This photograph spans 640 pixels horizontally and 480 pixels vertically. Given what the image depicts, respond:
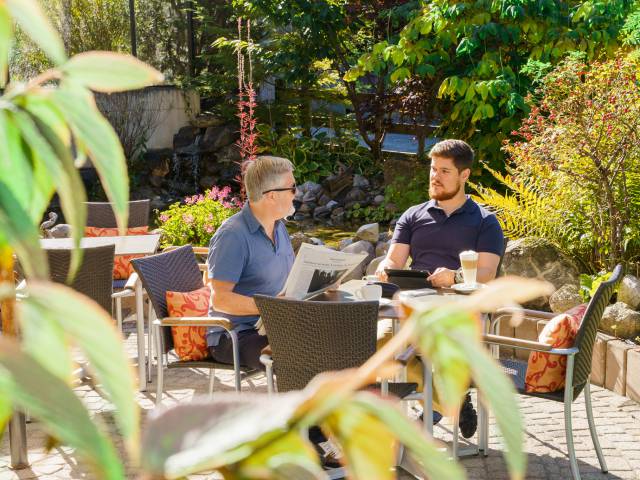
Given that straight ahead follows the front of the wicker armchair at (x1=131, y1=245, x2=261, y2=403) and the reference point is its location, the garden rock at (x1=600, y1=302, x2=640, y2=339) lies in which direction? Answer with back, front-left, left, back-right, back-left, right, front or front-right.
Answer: front-left

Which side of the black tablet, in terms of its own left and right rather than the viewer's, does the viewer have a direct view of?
back

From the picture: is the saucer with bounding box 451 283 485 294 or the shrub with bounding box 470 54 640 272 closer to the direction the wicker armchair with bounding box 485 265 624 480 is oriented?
the saucer

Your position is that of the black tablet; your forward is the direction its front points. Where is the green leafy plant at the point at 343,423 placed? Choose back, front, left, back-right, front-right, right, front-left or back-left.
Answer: back

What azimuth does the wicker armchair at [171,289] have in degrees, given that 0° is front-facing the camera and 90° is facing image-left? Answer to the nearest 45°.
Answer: approximately 315°

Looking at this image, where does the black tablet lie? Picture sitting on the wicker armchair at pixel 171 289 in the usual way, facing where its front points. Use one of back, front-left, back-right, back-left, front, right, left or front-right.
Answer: front-left

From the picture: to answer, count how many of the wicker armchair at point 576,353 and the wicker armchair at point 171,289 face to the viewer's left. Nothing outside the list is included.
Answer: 1

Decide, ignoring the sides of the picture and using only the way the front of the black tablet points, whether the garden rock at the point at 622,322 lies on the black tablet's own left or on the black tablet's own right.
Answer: on the black tablet's own right

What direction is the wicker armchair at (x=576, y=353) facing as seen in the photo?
to the viewer's left

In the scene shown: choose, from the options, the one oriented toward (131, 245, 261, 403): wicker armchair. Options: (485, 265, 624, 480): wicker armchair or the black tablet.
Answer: (485, 265, 624, 480): wicker armchair

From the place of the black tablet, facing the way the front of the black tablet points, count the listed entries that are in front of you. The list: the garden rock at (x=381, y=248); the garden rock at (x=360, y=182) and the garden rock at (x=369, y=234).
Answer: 3

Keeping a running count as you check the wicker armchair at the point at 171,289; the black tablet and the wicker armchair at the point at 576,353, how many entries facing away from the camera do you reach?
1

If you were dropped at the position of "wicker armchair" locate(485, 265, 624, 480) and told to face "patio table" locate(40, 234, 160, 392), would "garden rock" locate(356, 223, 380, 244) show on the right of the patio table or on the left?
right

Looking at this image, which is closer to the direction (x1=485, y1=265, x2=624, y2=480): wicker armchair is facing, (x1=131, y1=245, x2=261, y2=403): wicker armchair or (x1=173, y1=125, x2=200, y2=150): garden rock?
the wicker armchair

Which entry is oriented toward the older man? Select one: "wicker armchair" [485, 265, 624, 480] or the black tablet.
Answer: the wicker armchair
